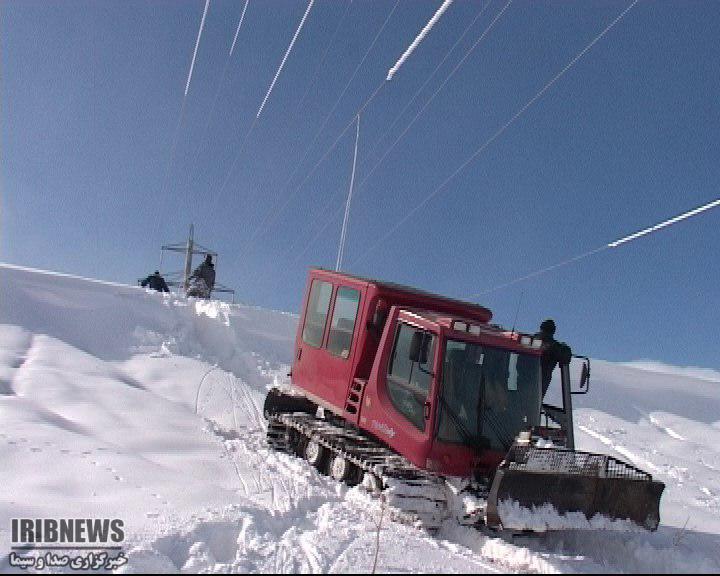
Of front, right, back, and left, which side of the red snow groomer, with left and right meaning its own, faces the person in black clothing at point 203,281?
back

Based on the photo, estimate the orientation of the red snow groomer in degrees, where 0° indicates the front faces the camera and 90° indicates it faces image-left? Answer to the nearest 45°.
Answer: approximately 315°
